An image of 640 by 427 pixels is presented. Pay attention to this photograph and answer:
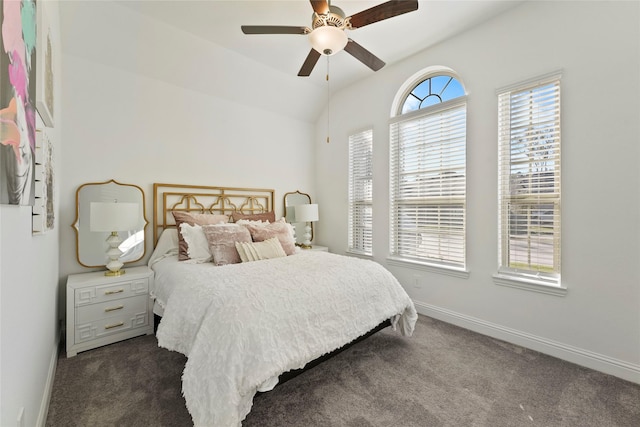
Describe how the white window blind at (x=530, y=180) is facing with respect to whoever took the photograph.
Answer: facing the viewer and to the left of the viewer

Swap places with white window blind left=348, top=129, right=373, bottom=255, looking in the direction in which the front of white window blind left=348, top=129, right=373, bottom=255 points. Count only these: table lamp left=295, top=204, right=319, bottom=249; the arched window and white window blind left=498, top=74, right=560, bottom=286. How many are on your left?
2

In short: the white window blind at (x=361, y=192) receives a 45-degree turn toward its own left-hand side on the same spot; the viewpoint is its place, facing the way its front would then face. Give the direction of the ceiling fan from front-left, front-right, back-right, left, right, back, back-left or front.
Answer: front

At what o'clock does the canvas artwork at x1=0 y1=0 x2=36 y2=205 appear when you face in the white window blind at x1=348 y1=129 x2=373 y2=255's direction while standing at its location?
The canvas artwork is roughly at 11 o'clock from the white window blind.

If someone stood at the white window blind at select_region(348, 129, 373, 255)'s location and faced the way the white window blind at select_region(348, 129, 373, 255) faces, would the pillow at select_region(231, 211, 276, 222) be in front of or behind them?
in front

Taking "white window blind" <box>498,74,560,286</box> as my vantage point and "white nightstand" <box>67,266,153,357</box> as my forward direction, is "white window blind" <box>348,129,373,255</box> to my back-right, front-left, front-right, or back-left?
front-right

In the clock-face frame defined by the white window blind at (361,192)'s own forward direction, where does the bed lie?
The bed is roughly at 11 o'clock from the white window blind.

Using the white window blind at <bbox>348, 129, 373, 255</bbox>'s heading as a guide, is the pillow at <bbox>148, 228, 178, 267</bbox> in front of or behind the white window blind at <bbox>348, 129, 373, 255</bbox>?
in front

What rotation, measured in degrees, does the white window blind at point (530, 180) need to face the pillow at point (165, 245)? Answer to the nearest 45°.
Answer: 0° — it already faces it

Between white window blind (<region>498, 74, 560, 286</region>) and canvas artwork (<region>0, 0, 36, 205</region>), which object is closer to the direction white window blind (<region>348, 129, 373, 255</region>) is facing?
the canvas artwork

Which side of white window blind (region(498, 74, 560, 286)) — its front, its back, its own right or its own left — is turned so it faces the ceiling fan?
front

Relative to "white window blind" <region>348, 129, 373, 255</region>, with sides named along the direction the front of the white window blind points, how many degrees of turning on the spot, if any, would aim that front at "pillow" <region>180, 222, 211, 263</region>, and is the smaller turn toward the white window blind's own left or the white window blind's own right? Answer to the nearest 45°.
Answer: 0° — it already faces it

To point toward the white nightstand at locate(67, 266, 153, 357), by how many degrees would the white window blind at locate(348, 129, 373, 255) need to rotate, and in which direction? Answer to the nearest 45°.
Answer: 0° — it already faces it

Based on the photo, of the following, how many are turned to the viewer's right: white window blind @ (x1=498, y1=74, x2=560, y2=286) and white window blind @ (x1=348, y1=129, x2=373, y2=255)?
0

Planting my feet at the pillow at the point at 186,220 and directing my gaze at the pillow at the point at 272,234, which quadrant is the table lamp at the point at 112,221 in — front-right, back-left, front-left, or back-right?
back-right

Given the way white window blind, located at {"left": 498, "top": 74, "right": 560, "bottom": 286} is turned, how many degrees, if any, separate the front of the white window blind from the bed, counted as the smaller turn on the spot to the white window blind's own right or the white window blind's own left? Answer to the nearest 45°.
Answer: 0° — it already faces it

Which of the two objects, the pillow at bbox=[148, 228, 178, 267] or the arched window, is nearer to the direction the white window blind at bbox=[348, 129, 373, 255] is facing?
the pillow
